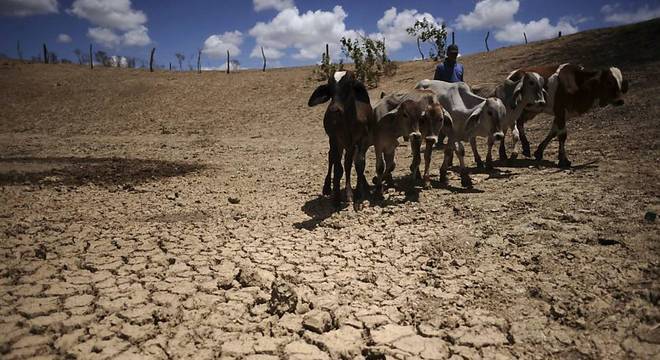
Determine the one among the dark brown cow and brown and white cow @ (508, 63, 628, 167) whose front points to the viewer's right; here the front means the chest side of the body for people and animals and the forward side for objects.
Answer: the brown and white cow

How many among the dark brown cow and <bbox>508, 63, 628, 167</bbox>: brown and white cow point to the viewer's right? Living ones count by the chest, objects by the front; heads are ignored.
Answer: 1

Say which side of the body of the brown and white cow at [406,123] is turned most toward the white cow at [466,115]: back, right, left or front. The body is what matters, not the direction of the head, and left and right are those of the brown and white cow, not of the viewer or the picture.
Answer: left

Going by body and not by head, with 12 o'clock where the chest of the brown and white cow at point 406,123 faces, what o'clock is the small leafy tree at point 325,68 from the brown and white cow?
The small leafy tree is roughly at 7 o'clock from the brown and white cow.

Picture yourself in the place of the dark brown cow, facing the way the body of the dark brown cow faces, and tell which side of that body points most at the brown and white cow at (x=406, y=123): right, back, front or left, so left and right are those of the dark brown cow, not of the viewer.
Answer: left

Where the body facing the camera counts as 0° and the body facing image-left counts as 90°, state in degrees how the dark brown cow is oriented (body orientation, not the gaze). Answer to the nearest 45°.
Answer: approximately 0°

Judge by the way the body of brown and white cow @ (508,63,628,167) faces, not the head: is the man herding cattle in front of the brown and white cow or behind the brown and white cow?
behind

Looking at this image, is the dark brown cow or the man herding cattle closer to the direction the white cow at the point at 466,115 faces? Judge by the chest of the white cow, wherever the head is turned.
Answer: the dark brown cow

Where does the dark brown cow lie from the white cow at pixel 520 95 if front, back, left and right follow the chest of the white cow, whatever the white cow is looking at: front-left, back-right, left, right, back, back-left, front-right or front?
right

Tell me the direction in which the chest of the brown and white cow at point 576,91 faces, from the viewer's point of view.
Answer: to the viewer's right

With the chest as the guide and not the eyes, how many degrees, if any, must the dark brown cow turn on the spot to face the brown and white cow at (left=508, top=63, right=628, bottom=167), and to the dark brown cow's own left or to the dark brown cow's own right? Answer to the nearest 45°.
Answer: approximately 135° to the dark brown cow's own left
